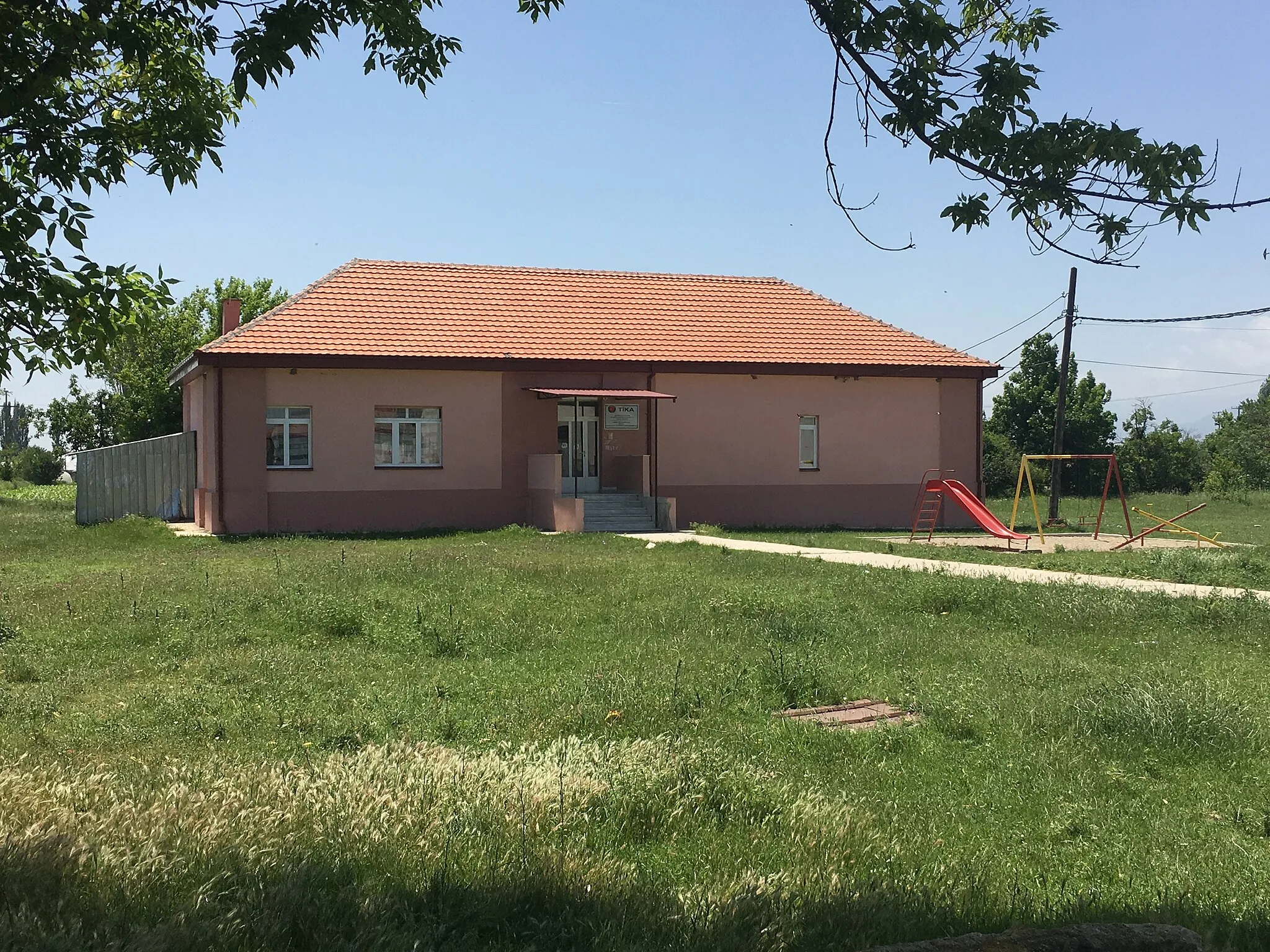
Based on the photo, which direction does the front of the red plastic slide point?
to the viewer's right

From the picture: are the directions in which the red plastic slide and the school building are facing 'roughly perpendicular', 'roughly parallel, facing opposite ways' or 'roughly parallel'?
roughly perpendicular

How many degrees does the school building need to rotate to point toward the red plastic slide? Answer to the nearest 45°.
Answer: approximately 45° to its left

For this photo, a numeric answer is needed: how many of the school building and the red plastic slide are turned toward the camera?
1

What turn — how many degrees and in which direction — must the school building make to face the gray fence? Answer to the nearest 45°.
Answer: approximately 90° to its right

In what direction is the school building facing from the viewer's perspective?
toward the camera

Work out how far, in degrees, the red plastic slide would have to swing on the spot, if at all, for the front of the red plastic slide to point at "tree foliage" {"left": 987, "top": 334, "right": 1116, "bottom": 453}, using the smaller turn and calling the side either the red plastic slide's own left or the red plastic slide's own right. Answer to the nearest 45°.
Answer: approximately 90° to the red plastic slide's own left

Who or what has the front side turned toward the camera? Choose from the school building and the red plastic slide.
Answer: the school building

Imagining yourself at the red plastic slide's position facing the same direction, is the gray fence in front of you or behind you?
behind

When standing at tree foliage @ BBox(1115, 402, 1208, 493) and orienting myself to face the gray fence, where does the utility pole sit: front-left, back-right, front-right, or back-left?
front-left

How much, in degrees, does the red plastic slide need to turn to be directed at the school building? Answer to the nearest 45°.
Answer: approximately 180°

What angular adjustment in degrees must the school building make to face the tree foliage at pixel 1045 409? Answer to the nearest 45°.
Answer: approximately 135° to its left

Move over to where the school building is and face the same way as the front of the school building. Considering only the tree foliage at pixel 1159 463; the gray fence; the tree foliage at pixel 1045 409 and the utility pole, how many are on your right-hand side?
1

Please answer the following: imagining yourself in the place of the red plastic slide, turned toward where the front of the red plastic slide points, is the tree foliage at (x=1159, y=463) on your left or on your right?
on your left
